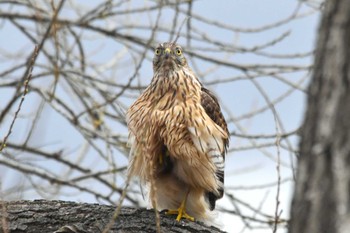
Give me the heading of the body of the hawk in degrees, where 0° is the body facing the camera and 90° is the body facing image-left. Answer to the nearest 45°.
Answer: approximately 0°
